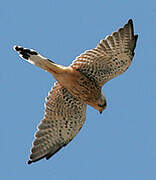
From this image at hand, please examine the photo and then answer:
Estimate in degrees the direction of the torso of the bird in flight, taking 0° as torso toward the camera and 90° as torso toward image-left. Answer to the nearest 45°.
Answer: approximately 270°
